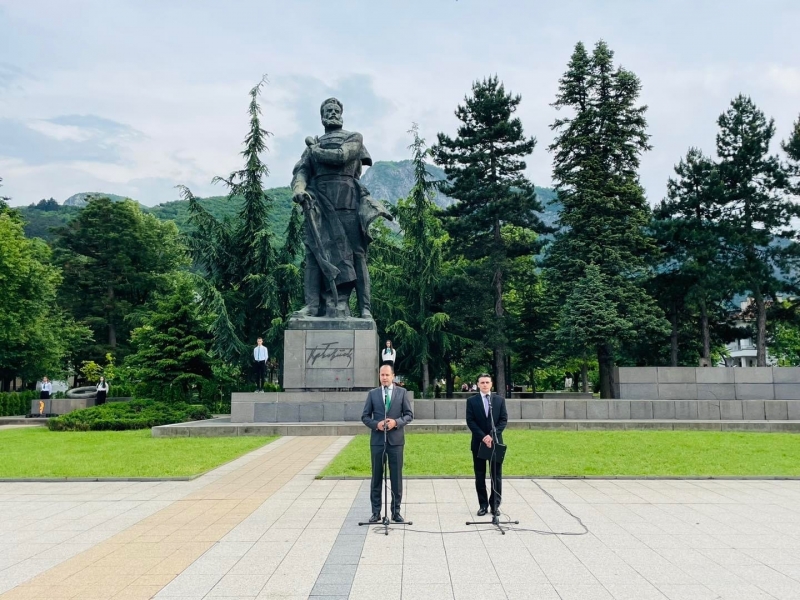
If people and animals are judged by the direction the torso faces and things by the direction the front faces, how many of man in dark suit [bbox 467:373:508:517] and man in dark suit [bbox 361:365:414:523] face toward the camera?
2

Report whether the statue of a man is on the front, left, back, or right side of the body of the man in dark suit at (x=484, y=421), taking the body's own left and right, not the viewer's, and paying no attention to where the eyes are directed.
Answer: back

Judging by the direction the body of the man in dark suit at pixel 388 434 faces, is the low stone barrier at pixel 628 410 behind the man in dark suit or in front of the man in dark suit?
behind

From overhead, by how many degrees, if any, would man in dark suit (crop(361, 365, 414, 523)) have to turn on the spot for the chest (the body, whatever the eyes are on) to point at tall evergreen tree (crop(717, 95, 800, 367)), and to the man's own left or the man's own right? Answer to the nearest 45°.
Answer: approximately 135° to the man's own left

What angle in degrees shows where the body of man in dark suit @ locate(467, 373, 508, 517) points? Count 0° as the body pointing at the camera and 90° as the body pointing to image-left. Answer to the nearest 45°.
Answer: approximately 0°

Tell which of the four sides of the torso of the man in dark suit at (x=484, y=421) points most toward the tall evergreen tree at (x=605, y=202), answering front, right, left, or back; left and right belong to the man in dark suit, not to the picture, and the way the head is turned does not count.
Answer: back

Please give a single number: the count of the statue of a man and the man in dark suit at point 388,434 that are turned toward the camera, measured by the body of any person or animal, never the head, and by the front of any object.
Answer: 2

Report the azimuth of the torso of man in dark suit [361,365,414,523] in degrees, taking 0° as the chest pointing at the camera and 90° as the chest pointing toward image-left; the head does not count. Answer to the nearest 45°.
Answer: approximately 0°

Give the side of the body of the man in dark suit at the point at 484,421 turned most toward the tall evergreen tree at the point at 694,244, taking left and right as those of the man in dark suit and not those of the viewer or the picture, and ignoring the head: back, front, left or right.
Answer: back
